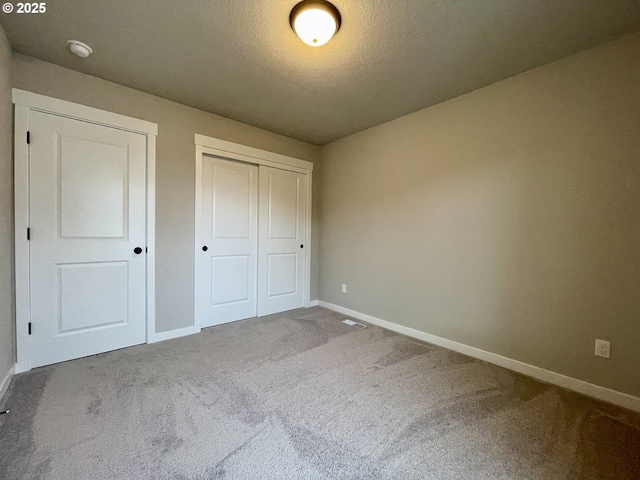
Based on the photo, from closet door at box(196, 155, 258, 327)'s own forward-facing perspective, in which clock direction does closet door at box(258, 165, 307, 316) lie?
closet door at box(258, 165, 307, 316) is roughly at 10 o'clock from closet door at box(196, 155, 258, 327).

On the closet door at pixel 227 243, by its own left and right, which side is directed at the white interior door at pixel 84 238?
right

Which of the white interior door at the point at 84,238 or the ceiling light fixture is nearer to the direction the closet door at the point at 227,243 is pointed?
the ceiling light fixture

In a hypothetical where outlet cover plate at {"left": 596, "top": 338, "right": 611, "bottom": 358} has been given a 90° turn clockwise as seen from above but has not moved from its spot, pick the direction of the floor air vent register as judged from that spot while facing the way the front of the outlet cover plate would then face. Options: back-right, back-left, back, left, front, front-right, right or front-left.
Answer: front

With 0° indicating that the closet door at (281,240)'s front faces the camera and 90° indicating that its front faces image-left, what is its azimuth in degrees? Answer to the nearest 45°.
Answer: approximately 315°

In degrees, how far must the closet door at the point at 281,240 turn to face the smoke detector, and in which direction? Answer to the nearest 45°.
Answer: approximately 90° to its right
